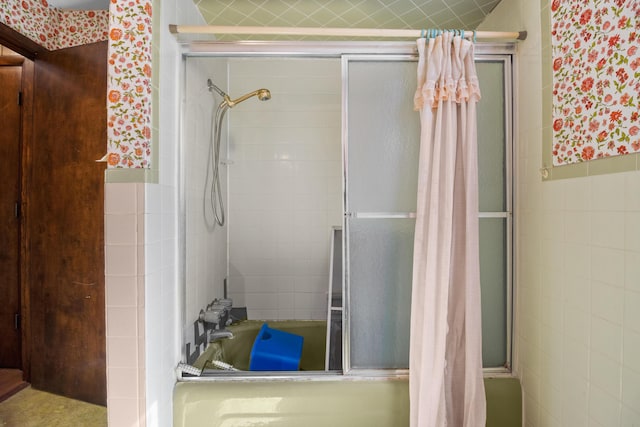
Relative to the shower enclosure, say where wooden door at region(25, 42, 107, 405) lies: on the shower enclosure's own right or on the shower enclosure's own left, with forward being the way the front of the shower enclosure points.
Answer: on the shower enclosure's own right

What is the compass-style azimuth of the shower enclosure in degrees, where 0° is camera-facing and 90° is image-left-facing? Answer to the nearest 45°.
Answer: approximately 0°
